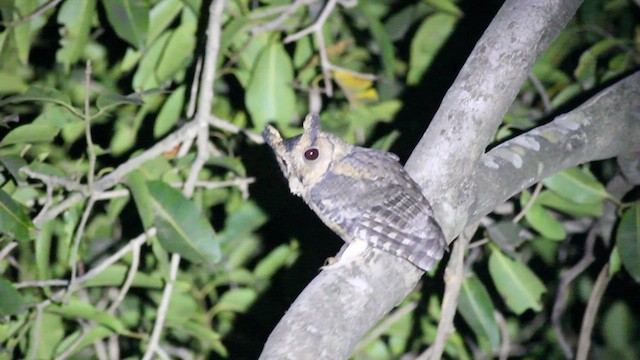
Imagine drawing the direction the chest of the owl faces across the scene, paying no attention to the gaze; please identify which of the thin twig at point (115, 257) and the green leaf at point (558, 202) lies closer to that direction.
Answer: the thin twig

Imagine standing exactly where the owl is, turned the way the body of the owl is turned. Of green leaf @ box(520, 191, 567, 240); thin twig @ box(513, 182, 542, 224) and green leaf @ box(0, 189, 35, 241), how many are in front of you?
1

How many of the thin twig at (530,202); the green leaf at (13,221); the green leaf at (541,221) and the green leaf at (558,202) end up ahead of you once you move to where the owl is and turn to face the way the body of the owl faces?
1

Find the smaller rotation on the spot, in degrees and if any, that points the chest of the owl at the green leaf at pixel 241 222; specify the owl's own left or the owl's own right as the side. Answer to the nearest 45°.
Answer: approximately 45° to the owl's own right

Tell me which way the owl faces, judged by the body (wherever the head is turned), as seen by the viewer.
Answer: to the viewer's left
